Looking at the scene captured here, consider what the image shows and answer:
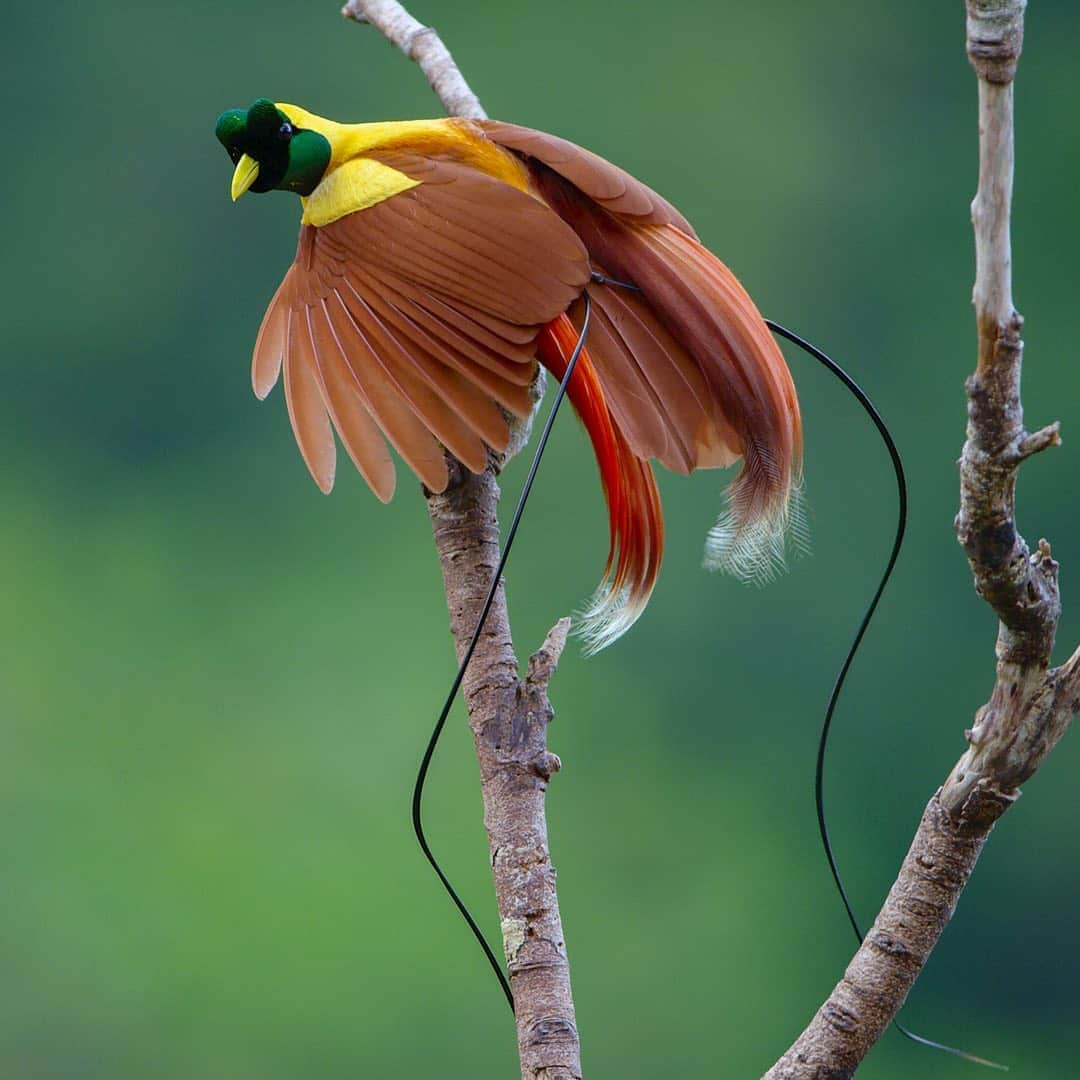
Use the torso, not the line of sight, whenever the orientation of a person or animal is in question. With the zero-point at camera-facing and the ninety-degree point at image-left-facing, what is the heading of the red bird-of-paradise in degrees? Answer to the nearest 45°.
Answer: approximately 90°
